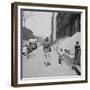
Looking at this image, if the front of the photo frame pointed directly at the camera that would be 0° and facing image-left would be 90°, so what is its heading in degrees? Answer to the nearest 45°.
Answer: approximately 315°
